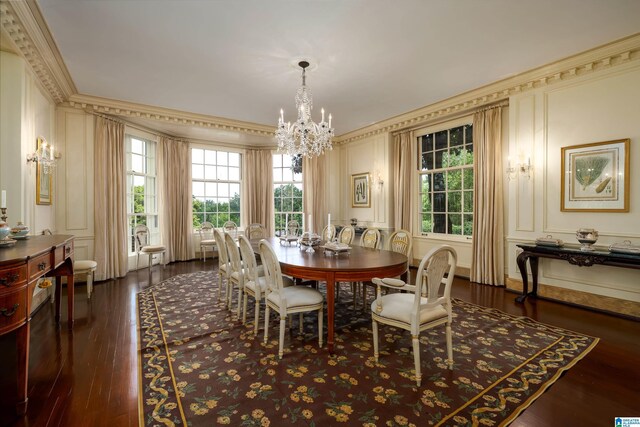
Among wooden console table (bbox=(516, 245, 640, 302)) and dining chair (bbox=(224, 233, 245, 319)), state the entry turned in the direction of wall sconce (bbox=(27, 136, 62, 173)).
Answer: the wooden console table

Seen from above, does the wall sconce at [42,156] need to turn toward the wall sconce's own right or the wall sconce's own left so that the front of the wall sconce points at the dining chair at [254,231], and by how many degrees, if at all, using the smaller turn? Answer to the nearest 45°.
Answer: approximately 45° to the wall sconce's own left

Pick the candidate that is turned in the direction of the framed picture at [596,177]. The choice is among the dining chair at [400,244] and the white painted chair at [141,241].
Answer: the white painted chair

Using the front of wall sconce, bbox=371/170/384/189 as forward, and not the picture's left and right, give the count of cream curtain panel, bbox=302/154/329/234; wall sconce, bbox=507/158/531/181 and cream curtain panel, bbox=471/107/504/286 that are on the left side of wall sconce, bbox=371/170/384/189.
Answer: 2

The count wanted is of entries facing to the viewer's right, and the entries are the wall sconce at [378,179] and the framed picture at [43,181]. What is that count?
1

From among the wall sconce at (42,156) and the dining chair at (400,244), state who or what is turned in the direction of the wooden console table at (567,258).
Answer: the wall sconce

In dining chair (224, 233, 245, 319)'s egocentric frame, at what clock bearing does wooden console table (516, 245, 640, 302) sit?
The wooden console table is roughly at 2 o'clock from the dining chair.

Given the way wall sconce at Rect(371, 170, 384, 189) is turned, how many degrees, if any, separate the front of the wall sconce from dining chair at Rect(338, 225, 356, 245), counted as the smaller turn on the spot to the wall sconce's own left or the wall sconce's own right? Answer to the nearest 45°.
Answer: approximately 45° to the wall sconce's own left

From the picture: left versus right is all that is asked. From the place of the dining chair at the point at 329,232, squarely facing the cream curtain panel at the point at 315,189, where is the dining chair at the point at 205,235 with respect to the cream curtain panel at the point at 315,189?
left

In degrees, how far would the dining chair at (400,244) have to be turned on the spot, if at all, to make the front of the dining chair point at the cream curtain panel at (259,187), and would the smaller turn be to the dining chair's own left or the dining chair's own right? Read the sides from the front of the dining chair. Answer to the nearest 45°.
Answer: approximately 90° to the dining chair's own right

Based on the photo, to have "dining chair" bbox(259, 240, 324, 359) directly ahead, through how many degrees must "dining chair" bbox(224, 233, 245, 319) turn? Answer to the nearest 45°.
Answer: approximately 90° to its right

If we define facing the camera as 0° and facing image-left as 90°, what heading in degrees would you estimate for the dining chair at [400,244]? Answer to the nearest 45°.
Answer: approximately 45°

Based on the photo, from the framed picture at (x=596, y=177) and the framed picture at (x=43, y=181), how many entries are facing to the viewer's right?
1

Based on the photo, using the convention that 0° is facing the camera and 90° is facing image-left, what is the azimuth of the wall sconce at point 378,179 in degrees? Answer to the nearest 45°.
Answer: approximately 45°

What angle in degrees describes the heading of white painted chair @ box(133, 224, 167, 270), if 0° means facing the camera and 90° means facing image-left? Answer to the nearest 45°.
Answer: approximately 315°

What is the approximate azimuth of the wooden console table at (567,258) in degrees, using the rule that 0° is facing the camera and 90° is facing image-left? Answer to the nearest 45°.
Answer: approximately 45°
